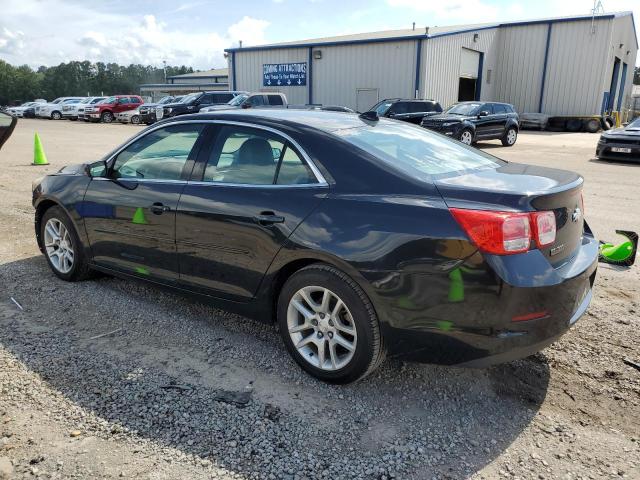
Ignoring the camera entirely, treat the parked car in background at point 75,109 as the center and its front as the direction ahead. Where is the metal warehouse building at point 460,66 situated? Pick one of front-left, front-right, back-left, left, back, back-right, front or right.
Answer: left

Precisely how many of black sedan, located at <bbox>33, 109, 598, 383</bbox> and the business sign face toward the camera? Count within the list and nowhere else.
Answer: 1

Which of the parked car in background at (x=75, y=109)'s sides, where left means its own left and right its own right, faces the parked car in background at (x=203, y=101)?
left

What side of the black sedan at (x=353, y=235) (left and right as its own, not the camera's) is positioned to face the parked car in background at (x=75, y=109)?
front

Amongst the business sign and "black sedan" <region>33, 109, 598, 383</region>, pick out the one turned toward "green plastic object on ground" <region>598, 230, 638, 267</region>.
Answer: the business sign

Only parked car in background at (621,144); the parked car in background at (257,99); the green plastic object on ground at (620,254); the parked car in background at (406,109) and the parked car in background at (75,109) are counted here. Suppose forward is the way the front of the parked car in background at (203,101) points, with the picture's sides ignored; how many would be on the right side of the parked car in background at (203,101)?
1

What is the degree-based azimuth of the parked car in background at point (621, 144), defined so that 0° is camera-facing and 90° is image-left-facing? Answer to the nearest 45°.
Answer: approximately 45°

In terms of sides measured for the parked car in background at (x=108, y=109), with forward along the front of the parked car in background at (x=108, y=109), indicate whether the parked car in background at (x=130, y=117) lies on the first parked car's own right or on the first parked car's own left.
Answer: on the first parked car's own left

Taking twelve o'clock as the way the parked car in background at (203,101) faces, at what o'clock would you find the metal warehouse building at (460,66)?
The metal warehouse building is roughly at 7 o'clock from the parked car in background.

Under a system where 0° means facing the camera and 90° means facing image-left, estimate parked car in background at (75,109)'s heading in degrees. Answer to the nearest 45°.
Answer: approximately 45°

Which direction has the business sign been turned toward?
toward the camera

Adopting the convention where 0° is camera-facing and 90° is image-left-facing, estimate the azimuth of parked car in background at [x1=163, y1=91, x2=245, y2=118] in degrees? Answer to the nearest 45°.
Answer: approximately 45°

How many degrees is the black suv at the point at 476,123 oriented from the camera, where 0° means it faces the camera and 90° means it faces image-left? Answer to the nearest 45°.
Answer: approximately 45°

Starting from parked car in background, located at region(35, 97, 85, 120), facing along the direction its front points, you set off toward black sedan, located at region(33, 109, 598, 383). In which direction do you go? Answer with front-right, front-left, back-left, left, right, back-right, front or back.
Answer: front-left

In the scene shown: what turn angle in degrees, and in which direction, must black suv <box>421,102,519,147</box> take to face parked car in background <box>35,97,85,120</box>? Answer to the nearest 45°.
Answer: approximately 90° to its right
